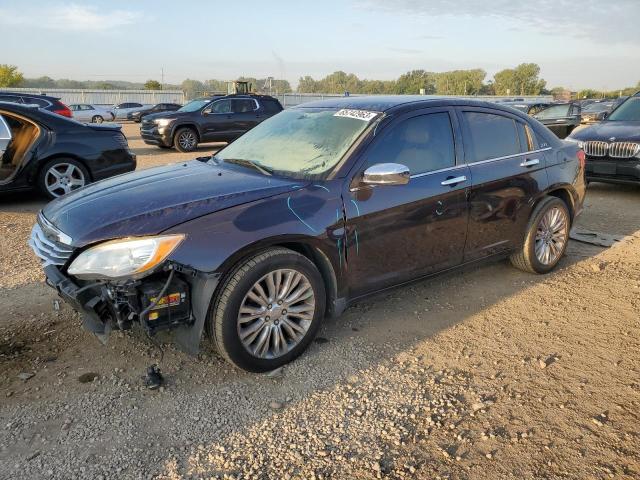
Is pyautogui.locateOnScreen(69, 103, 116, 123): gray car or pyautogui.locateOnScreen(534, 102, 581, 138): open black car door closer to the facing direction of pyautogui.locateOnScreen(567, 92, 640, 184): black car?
the gray car

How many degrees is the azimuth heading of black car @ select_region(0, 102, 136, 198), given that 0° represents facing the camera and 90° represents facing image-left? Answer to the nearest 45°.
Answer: approximately 90°

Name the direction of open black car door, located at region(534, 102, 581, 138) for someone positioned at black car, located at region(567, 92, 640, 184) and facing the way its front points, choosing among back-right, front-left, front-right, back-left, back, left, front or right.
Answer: back-right

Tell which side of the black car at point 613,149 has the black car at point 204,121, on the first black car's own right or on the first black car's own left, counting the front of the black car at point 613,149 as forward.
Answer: on the first black car's own right

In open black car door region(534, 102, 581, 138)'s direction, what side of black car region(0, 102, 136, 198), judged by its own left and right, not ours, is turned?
back

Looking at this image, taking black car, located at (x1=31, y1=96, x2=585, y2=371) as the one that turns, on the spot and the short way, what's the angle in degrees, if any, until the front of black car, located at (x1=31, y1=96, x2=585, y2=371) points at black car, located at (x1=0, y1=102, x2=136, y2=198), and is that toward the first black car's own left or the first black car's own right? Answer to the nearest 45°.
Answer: approximately 90° to the first black car's own right

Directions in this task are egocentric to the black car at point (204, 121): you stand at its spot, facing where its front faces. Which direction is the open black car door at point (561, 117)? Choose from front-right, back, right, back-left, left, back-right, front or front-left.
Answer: back-left

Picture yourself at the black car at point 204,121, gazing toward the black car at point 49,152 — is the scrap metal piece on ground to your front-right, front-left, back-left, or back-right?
front-left

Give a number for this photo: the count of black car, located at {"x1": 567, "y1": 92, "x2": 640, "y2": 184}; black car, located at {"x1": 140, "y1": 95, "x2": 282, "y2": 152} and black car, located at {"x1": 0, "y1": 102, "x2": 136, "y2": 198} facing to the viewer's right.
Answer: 0

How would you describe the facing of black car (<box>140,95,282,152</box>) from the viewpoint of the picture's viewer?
facing the viewer and to the left of the viewer

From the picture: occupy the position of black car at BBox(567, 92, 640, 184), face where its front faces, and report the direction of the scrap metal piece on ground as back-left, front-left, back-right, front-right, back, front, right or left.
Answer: front-left

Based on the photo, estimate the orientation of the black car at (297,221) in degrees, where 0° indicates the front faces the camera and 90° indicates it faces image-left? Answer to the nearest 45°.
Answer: approximately 45°

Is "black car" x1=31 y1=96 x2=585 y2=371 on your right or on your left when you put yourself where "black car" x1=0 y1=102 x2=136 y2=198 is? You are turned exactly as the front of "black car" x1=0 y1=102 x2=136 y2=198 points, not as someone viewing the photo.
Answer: on your left

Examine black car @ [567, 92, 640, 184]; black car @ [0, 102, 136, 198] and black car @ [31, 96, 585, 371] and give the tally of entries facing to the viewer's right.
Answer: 0

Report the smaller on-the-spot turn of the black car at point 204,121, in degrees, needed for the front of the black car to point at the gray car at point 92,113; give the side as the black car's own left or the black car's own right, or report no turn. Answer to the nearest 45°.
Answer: approximately 135° to the black car's own right

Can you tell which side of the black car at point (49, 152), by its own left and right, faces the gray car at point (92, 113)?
right
